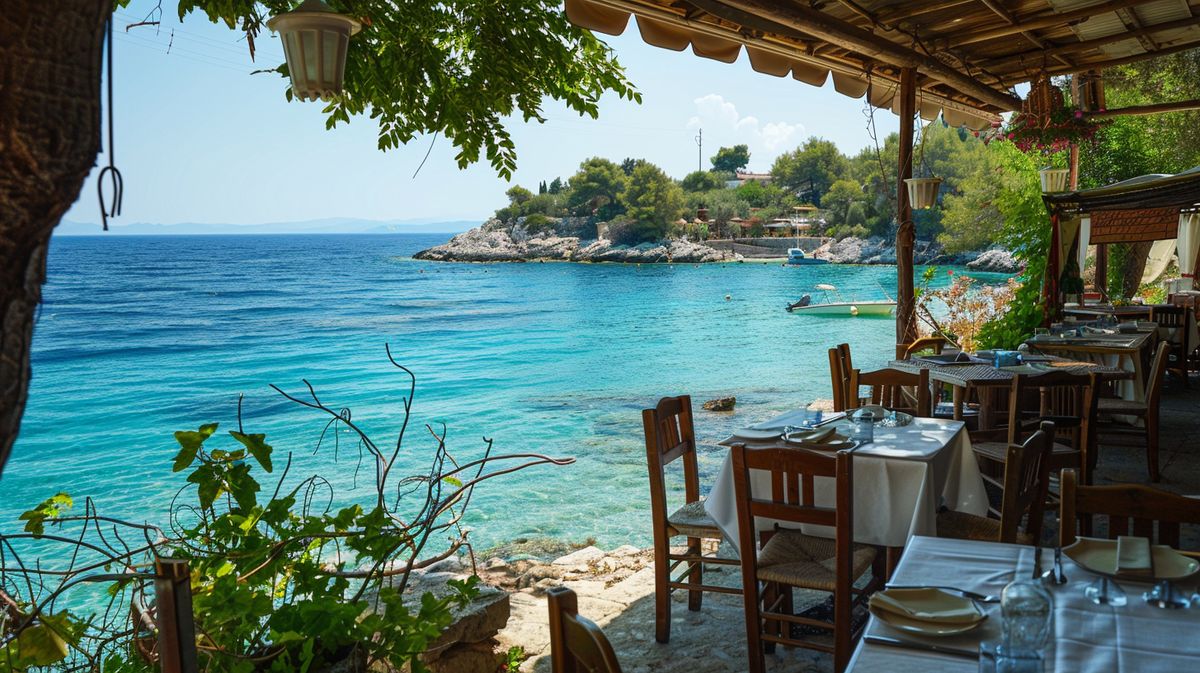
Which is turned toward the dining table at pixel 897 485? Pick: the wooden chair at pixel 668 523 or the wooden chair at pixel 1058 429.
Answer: the wooden chair at pixel 668 523

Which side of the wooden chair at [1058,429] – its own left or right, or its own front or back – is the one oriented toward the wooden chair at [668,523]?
left

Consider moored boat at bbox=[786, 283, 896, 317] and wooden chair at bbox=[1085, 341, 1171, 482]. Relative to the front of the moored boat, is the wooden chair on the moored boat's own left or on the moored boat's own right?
on the moored boat's own right

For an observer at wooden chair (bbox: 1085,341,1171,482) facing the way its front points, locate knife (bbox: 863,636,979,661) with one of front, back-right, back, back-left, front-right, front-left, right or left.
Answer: left

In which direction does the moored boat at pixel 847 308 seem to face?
to the viewer's right

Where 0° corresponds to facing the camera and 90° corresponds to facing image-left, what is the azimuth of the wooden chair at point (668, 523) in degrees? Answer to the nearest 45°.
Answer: approximately 270°

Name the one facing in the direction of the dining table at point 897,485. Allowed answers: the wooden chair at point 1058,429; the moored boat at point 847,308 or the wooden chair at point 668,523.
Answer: the wooden chair at point 668,523

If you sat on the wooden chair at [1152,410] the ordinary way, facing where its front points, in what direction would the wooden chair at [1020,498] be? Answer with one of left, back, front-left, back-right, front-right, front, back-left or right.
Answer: left

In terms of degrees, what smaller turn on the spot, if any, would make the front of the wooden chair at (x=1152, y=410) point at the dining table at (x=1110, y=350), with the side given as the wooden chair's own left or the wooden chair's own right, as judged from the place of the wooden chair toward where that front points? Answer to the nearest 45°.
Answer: approximately 90° to the wooden chair's own right

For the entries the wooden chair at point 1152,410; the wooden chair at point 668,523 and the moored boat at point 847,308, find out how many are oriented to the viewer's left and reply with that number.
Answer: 1

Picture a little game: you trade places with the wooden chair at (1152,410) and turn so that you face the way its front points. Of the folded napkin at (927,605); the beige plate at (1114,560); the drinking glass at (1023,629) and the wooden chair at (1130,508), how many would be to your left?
4

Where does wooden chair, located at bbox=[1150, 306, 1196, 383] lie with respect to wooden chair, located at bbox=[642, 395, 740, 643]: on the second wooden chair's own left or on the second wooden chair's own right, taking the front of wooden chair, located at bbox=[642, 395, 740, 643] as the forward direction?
on the second wooden chair's own left

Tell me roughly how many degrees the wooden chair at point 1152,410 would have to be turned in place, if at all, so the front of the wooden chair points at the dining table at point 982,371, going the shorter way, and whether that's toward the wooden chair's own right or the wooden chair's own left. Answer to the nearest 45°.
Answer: approximately 45° to the wooden chair's own left

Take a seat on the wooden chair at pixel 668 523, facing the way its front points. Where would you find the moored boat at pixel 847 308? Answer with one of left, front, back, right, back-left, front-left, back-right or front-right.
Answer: left

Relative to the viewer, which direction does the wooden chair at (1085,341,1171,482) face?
to the viewer's left

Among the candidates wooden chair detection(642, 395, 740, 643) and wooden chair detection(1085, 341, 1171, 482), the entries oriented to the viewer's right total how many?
1
